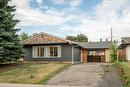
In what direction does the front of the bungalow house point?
toward the camera

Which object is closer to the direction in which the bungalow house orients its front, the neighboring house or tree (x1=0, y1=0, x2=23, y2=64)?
the tree

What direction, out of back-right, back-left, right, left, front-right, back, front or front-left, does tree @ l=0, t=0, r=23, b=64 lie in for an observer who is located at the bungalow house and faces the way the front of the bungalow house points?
front-right

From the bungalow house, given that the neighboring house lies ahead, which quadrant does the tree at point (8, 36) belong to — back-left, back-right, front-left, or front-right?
back-right

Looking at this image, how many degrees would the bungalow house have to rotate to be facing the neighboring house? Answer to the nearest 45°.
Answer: approximately 90° to its left

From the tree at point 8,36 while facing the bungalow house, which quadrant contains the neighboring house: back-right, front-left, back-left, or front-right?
front-right

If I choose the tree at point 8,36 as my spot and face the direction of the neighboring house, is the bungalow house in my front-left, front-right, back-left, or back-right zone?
front-left
